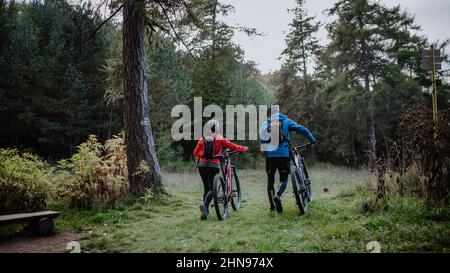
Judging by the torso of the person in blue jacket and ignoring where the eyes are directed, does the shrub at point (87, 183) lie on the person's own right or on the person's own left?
on the person's own left

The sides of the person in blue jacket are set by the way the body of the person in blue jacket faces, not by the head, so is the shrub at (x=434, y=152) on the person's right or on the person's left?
on the person's right

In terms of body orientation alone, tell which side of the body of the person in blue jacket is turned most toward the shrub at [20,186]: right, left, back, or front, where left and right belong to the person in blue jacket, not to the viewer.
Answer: left

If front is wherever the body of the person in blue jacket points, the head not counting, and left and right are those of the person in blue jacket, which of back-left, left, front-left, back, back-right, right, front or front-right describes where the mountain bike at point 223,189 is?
left

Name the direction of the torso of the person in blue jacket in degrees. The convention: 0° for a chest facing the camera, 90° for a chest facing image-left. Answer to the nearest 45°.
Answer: approximately 180°

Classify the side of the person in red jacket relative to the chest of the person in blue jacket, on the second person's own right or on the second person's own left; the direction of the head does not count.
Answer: on the second person's own left

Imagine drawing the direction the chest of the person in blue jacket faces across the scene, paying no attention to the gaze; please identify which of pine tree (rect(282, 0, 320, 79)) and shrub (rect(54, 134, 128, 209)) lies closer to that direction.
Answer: the pine tree

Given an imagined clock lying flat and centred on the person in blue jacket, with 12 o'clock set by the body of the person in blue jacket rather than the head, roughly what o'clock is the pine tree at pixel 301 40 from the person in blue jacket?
The pine tree is roughly at 12 o'clock from the person in blue jacket.
